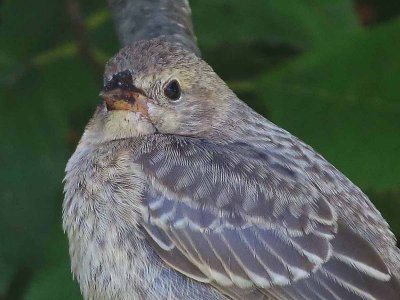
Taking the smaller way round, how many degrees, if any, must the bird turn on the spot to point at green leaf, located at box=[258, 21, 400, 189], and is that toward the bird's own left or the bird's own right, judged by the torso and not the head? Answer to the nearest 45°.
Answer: approximately 180°

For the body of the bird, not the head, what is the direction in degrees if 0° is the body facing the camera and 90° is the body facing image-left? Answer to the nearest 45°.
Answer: approximately 45°
